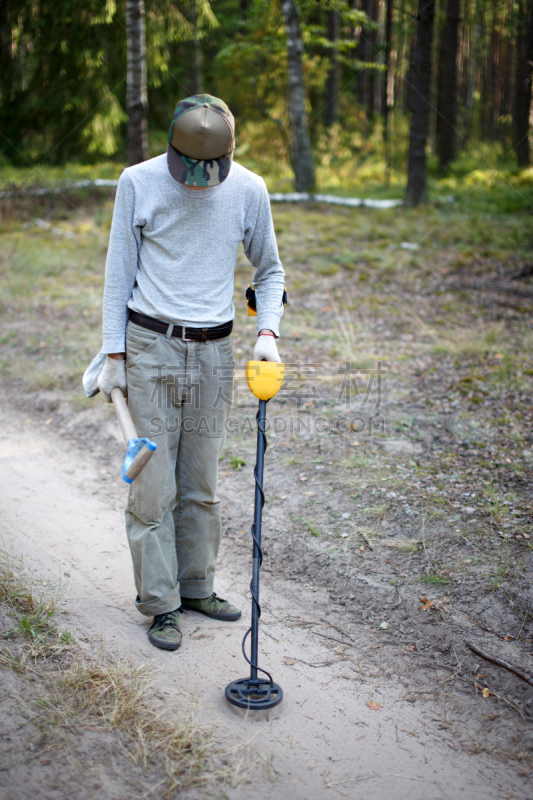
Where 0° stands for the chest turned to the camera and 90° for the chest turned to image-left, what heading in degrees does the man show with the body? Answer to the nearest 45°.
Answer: approximately 0°

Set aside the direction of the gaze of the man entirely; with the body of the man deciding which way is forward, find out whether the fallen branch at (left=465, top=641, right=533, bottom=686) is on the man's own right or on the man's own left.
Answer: on the man's own left
